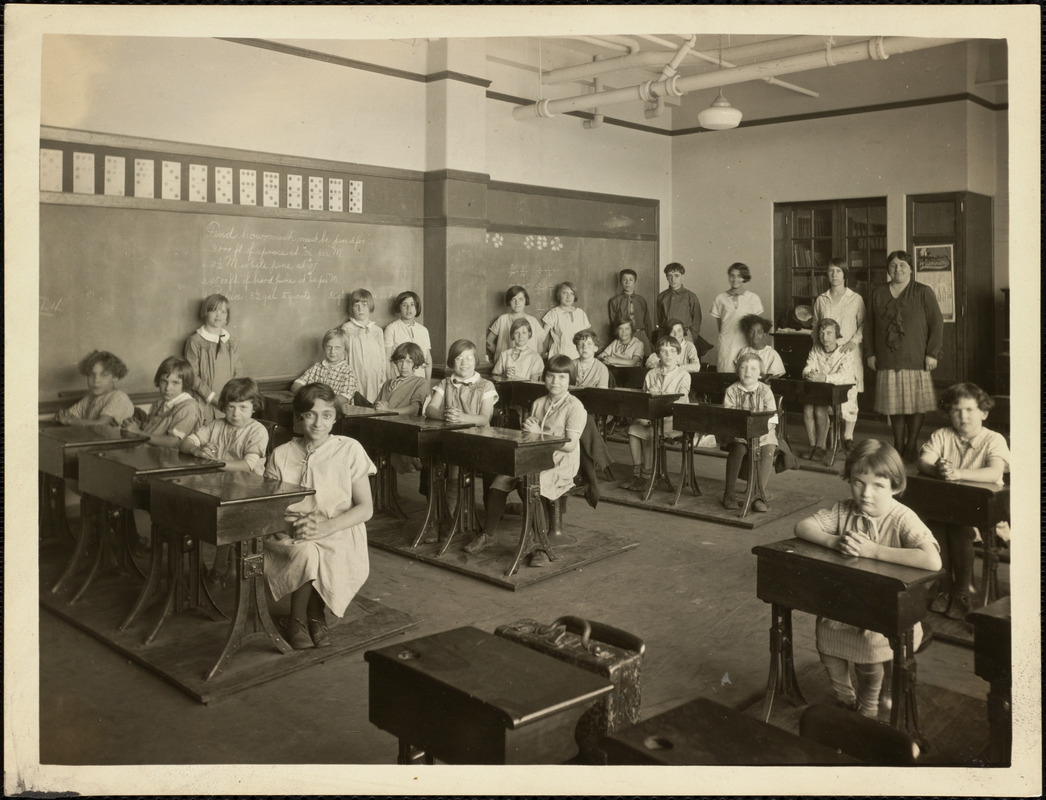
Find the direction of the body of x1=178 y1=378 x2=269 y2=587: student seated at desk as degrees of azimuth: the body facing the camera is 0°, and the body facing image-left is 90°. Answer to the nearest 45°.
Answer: approximately 45°

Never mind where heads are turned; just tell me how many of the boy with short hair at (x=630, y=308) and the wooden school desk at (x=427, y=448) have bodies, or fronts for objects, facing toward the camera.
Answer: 1

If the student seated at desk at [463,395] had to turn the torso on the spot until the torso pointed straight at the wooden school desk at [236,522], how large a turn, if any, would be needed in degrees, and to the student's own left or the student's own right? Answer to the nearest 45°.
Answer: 0° — they already face it

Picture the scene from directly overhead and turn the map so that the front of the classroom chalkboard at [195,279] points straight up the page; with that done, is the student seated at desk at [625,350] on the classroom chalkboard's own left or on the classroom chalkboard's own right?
on the classroom chalkboard's own left

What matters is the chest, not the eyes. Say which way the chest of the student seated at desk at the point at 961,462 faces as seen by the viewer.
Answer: toward the camera
